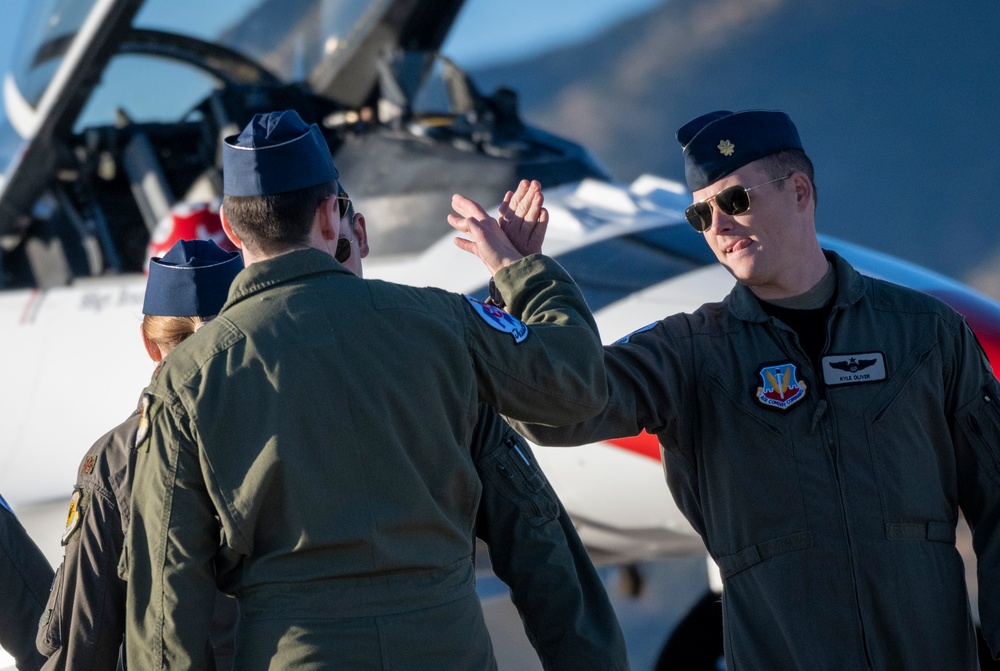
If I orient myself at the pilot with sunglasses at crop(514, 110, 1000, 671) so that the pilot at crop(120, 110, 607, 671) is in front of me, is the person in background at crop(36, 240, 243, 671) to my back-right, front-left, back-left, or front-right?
front-right

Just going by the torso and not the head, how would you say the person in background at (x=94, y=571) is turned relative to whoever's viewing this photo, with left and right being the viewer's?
facing away from the viewer

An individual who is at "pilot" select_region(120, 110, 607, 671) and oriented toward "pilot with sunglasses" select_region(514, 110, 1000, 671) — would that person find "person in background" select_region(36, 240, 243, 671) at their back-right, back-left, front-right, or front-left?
back-left

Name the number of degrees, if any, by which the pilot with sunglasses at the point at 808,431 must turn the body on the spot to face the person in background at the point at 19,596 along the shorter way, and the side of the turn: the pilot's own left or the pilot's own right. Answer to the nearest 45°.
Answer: approximately 90° to the pilot's own right

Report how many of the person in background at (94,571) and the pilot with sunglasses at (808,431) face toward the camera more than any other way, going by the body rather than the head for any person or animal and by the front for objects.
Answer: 1

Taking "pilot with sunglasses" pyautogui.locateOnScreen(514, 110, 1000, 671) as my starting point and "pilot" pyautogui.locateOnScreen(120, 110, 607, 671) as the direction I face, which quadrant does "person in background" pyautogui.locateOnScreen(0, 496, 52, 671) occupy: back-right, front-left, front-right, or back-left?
front-right

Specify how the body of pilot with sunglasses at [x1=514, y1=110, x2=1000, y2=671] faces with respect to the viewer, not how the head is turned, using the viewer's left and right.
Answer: facing the viewer

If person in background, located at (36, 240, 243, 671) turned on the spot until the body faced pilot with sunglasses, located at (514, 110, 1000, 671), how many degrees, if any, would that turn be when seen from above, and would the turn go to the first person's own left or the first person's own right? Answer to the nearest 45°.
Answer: approximately 90° to the first person's own right

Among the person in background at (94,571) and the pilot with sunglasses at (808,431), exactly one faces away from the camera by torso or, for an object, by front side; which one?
the person in background

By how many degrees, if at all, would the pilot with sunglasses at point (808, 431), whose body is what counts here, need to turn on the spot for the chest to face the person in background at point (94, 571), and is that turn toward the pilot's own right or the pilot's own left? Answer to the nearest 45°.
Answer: approximately 90° to the pilot's own right
